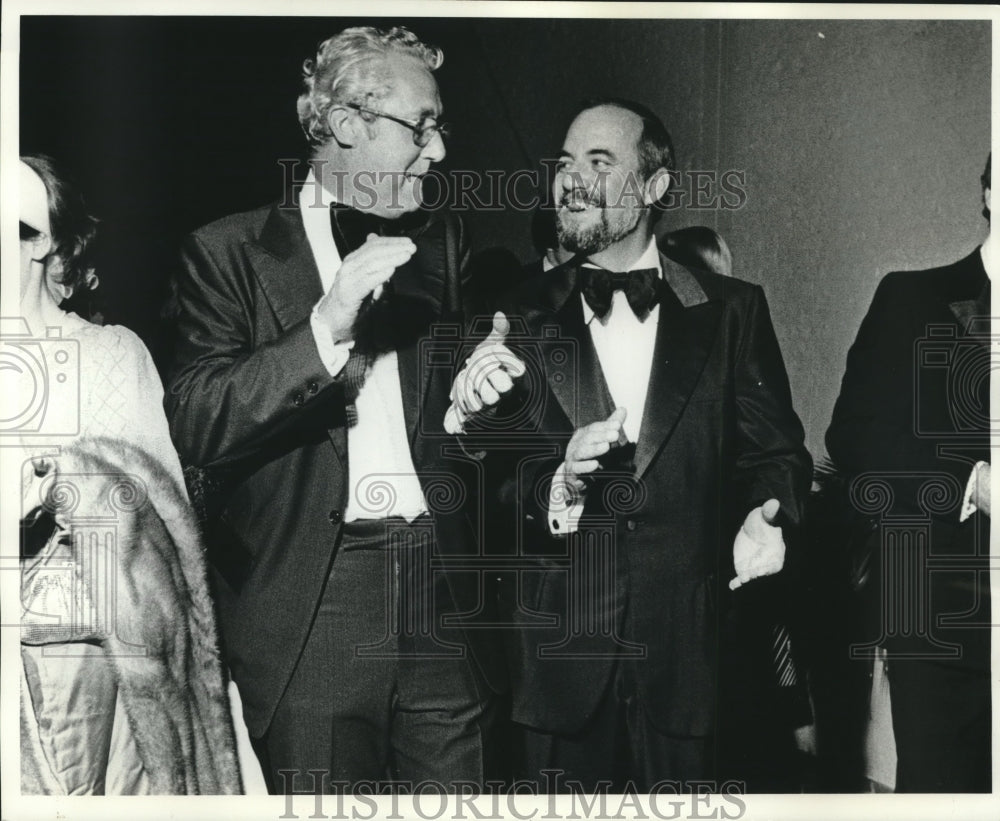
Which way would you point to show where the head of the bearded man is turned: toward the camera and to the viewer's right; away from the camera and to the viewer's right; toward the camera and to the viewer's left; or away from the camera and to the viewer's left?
toward the camera and to the viewer's left

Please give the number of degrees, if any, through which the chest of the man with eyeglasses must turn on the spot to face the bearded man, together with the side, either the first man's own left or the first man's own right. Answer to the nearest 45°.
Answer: approximately 45° to the first man's own left

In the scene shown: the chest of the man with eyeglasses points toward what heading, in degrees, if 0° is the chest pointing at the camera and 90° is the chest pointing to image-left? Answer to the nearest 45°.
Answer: approximately 315°

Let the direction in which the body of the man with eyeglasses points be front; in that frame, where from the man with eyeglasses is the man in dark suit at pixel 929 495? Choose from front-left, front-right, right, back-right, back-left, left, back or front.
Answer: front-left
